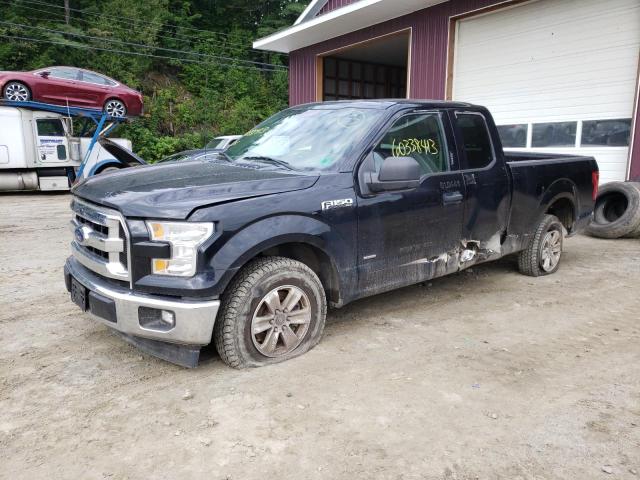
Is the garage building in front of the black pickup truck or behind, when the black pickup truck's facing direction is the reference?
behind

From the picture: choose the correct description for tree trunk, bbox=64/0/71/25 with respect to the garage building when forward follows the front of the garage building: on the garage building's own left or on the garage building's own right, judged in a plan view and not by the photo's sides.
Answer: on the garage building's own right

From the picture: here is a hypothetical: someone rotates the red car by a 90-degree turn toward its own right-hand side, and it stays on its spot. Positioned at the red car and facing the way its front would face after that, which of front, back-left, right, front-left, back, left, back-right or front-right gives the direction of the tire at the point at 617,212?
back-right

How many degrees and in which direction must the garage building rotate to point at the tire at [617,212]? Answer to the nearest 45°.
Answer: approximately 45° to its left

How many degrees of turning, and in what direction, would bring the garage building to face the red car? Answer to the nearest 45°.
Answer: approximately 45° to its right

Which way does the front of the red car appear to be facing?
to the viewer's left

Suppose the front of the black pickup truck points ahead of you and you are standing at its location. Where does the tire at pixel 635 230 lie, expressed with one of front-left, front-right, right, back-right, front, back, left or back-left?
back

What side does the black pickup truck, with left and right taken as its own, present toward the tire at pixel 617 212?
back

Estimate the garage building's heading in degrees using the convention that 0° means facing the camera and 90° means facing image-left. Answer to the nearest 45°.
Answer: approximately 45°

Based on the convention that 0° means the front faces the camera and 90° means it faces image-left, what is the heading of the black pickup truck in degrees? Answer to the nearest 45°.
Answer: approximately 45°

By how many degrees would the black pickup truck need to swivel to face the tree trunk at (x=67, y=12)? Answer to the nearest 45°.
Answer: approximately 90° to its right
